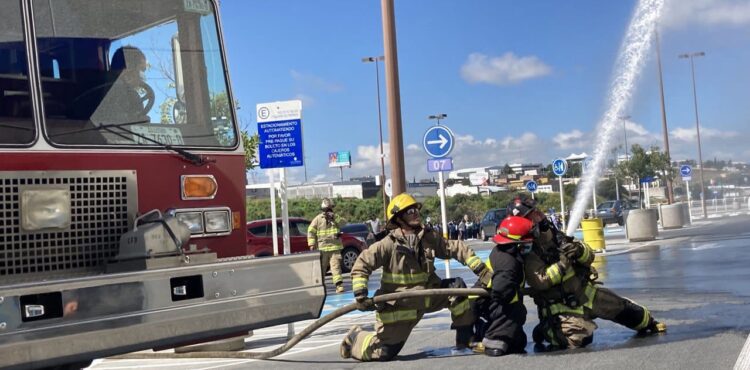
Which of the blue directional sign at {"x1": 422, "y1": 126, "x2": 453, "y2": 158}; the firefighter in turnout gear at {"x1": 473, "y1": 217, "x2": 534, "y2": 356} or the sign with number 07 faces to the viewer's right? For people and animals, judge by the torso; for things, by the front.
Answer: the firefighter in turnout gear

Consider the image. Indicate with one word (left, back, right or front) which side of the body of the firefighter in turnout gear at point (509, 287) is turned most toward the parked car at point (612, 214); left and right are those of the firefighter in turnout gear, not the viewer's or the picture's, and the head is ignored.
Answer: left

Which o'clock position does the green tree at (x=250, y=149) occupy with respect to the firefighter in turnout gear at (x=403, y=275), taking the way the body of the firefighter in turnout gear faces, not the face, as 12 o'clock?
The green tree is roughly at 7 o'clock from the firefighter in turnout gear.

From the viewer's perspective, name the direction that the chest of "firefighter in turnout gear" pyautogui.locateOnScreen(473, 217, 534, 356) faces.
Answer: to the viewer's right

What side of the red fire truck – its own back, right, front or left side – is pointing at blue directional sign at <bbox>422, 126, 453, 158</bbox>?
left

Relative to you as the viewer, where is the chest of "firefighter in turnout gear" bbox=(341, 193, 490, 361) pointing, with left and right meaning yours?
facing the viewer and to the right of the viewer

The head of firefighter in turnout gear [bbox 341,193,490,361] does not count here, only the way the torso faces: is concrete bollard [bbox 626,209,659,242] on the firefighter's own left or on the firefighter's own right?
on the firefighter's own left

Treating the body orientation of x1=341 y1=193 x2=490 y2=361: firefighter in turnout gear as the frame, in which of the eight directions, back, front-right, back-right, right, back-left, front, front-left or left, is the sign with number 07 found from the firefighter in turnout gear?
back-left

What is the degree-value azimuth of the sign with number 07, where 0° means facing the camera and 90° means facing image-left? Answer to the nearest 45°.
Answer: approximately 0°

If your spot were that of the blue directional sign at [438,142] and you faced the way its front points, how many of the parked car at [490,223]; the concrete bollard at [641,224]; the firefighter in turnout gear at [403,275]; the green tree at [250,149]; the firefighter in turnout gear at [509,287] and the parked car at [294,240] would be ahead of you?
2

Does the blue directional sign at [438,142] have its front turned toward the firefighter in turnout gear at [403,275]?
yes

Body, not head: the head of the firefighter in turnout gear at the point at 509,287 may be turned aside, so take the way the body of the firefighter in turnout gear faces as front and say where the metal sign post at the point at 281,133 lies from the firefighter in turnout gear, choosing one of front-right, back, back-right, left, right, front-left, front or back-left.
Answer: back-left

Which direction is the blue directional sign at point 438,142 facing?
toward the camera

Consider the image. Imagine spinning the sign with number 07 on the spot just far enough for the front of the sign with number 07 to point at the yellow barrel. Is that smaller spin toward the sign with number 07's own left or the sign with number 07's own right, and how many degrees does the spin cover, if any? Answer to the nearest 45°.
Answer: approximately 135° to the sign with number 07's own left

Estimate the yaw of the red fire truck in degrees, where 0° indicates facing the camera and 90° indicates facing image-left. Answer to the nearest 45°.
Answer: approximately 315°
